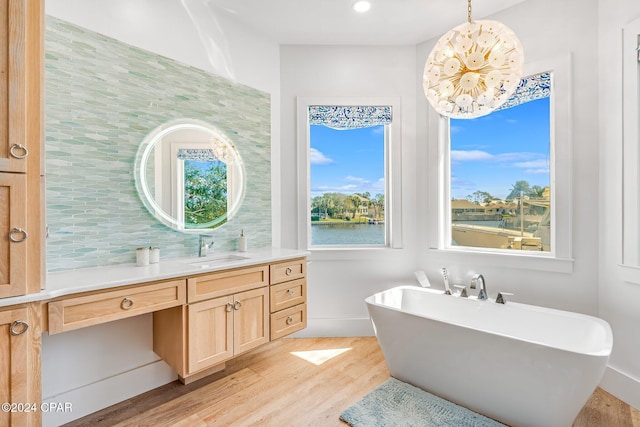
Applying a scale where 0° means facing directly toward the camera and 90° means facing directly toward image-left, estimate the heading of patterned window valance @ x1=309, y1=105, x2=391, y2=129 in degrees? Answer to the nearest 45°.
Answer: approximately 0°

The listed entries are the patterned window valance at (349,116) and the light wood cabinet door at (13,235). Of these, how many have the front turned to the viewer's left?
0

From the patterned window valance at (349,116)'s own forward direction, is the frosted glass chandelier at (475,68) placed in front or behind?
in front

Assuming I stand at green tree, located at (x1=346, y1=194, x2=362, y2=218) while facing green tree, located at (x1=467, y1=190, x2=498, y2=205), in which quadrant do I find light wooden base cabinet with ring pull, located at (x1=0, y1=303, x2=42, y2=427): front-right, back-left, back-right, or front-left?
back-right

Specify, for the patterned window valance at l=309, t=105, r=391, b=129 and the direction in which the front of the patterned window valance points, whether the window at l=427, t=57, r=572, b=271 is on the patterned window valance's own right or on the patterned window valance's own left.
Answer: on the patterned window valance's own left

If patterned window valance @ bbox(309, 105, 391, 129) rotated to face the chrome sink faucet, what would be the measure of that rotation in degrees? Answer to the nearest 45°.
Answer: approximately 45° to its right

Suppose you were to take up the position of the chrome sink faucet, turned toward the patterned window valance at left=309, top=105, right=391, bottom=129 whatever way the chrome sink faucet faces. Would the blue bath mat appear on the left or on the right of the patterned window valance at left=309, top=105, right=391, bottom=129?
right

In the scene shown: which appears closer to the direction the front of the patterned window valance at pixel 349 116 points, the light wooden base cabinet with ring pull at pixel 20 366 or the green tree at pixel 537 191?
the light wooden base cabinet with ring pull

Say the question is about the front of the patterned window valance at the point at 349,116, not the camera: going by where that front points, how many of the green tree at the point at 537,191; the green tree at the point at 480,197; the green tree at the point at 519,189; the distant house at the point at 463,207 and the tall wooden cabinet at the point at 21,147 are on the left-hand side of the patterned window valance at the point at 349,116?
4

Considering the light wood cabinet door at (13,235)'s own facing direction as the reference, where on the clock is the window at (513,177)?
The window is roughly at 11 o'clock from the light wood cabinet door.

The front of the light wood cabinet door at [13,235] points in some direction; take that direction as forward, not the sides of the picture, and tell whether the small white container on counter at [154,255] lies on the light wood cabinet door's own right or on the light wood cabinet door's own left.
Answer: on the light wood cabinet door's own left

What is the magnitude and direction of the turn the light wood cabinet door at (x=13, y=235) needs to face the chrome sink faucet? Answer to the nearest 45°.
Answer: approximately 90° to its left

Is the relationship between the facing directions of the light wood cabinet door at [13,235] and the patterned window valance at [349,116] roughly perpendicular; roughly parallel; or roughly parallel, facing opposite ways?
roughly perpendicular

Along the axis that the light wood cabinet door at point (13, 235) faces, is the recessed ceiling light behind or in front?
in front
